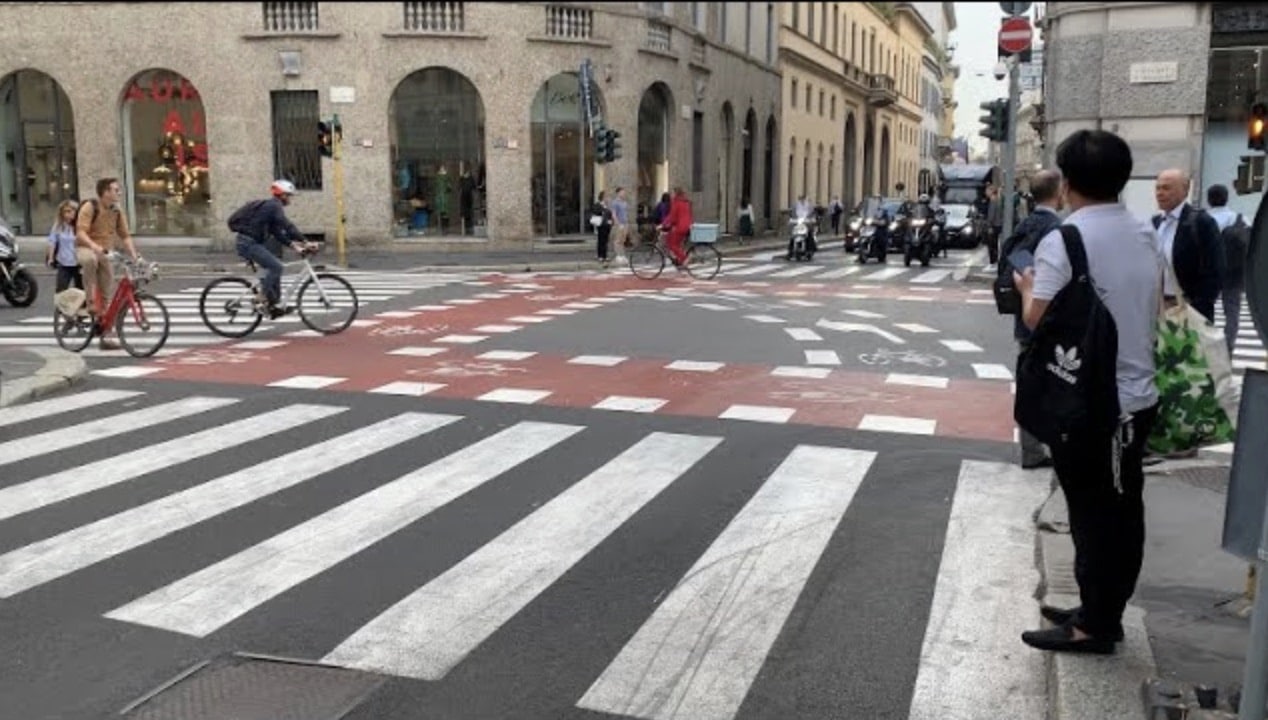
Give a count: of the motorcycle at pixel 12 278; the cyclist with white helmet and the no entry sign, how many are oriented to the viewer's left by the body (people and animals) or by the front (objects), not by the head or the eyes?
0

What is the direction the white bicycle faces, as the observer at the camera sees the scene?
facing to the right of the viewer

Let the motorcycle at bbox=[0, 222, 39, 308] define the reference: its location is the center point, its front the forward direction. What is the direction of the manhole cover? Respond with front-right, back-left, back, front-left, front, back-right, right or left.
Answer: right

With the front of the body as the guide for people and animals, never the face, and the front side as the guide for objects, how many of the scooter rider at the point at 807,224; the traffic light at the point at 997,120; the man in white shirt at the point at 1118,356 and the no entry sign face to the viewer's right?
0

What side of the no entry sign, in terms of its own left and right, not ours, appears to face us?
front

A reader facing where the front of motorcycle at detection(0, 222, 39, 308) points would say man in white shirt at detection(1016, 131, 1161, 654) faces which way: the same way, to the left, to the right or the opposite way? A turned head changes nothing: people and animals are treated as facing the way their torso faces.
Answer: to the left

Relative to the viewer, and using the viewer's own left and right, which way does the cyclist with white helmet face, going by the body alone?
facing to the right of the viewer

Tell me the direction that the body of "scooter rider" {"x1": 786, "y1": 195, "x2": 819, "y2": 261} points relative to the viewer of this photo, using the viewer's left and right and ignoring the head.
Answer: facing the viewer and to the left of the viewer

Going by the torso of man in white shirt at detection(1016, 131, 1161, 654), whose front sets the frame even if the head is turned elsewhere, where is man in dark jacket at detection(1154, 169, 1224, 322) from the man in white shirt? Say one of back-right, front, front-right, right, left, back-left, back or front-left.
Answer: front-right

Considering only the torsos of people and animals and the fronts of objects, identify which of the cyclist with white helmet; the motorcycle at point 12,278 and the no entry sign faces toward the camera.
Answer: the no entry sign

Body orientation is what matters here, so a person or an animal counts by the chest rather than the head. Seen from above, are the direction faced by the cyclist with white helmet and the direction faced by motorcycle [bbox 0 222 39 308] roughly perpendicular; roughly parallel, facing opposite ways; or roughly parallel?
roughly parallel

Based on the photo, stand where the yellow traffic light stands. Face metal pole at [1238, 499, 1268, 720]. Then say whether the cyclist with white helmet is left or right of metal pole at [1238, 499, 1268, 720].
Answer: right

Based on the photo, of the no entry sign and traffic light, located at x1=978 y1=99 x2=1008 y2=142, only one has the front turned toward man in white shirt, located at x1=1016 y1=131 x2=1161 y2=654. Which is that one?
the no entry sign

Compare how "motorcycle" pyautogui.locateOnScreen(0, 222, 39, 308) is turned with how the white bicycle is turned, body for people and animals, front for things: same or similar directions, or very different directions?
same or similar directions

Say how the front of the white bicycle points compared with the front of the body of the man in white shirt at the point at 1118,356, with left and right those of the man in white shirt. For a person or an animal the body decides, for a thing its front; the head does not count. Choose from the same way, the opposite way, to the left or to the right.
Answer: to the right

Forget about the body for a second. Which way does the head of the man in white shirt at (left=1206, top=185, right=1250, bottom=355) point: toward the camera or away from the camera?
away from the camera

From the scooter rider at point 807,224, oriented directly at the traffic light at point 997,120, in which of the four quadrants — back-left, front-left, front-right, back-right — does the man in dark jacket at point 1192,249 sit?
front-right
